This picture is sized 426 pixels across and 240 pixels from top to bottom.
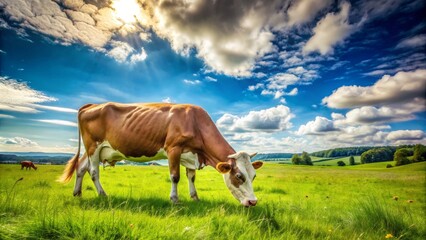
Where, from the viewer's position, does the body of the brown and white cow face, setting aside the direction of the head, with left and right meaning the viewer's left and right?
facing to the right of the viewer
